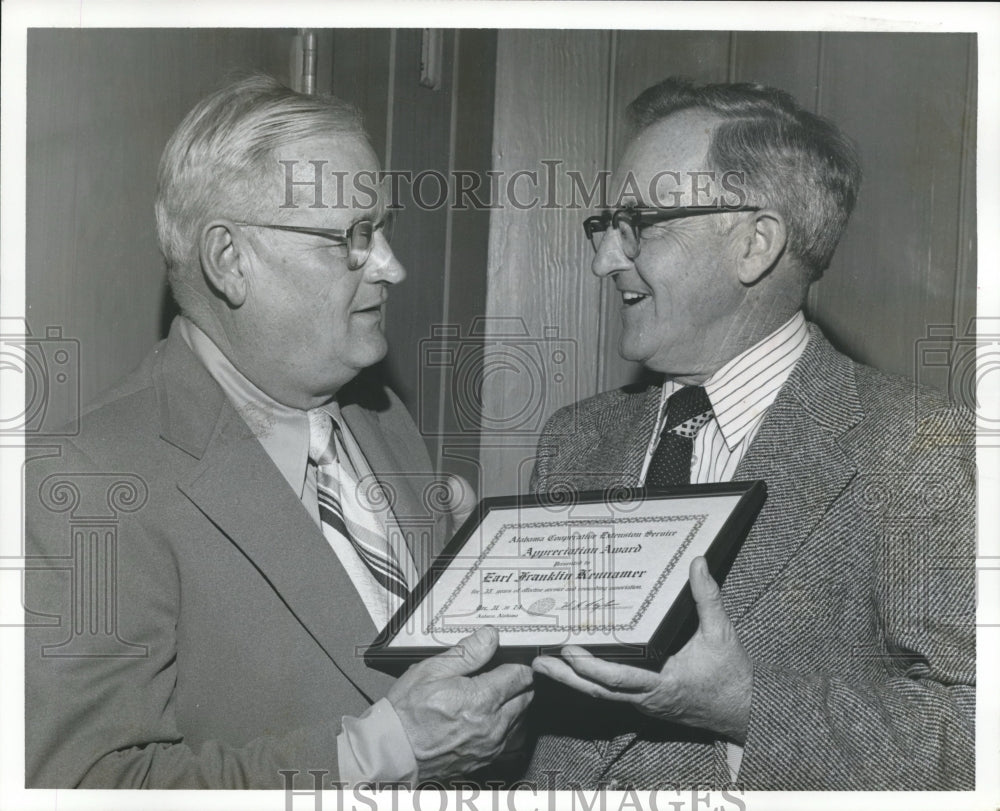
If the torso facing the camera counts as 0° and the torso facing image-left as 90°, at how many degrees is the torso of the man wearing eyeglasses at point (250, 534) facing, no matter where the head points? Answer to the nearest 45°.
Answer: approximately 315°

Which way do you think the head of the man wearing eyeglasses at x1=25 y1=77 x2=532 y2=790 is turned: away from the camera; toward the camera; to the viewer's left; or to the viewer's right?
to the viewer's right

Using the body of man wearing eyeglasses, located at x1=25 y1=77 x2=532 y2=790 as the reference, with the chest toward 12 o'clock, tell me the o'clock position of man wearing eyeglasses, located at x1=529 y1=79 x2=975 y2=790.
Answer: man wearing eyeglasses, located at x1=529 y1=79 x2=975 y2=790 is roughly at 11 o'clock from man wearing eyeglasses, located at x1=25 y1=77 x2=532 y2=790.

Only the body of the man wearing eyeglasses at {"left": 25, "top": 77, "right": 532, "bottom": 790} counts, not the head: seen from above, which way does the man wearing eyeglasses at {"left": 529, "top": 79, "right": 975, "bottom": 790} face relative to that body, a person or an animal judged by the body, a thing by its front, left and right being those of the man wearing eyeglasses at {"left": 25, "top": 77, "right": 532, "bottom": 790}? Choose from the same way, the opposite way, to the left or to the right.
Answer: to the right

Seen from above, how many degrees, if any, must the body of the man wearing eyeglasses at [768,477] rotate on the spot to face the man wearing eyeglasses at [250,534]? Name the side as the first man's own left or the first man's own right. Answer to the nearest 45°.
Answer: approximately 45° to the first man's own right

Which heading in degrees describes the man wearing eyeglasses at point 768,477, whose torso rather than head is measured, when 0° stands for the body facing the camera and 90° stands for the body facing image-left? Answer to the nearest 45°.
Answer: approximately 45°
